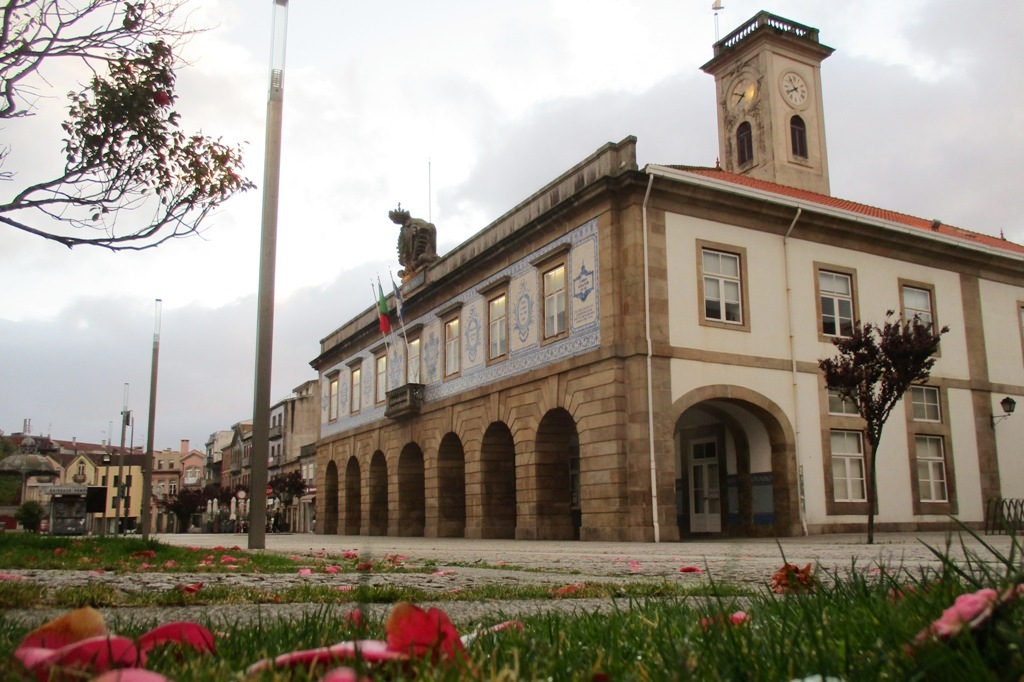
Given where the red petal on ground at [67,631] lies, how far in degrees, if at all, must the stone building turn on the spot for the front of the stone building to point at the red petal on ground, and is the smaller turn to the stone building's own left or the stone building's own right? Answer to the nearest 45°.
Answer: approximately 45° to the stone building's own left

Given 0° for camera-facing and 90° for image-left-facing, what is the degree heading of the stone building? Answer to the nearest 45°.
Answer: approximately 45°

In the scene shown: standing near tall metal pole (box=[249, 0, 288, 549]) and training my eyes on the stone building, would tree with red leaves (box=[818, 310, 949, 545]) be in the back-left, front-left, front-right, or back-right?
front-right

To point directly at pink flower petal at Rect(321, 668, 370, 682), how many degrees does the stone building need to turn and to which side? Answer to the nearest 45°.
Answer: approximately 45° to its left

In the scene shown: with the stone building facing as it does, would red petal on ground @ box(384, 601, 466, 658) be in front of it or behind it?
in front

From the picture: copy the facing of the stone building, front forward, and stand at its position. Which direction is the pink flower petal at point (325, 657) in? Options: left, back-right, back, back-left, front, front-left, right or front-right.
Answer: front-left

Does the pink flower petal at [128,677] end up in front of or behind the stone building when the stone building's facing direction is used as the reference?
in front
